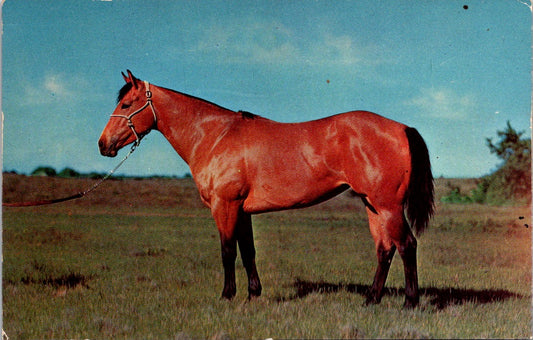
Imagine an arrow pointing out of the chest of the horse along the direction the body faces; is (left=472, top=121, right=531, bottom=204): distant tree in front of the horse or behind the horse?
behind

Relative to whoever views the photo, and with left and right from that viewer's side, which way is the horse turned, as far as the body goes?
facing to the left of the viewer

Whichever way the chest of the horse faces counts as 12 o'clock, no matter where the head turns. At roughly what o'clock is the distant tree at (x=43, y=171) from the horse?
The distant tree is roughly at 1 o'clock from the horse.
